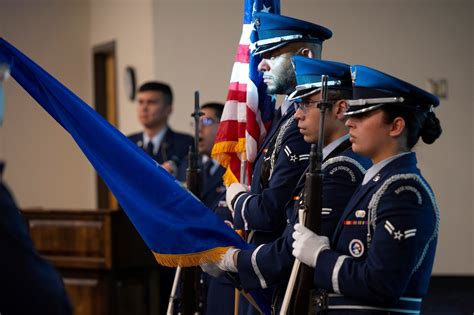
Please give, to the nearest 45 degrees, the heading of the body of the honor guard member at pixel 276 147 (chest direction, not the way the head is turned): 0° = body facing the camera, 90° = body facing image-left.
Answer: approximately 90°

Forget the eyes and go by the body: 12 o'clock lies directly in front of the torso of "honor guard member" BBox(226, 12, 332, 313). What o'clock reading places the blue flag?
The blue flag is roughly at 12 o'clock from the honor guard member.

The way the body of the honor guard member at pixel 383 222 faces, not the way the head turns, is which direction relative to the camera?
to the viewer's left

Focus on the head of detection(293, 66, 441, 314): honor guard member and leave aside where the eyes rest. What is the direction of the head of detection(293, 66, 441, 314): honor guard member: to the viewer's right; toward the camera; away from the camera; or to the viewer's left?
to the viewer's left

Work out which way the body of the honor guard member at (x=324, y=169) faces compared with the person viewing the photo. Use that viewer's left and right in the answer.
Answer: facing to the left of the viewer

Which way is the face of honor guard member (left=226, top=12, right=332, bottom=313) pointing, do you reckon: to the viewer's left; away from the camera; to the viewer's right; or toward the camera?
to the viewer's left

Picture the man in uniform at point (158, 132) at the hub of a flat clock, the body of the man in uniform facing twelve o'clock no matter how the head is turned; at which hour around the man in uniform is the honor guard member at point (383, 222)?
The honor guard member is roughly at 10 o'clock from the man in uniform.

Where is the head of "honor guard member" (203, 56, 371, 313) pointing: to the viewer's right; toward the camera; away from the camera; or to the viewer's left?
to the viewer's left

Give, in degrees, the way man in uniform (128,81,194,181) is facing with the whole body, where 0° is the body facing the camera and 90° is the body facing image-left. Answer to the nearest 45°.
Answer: approximately 45°
